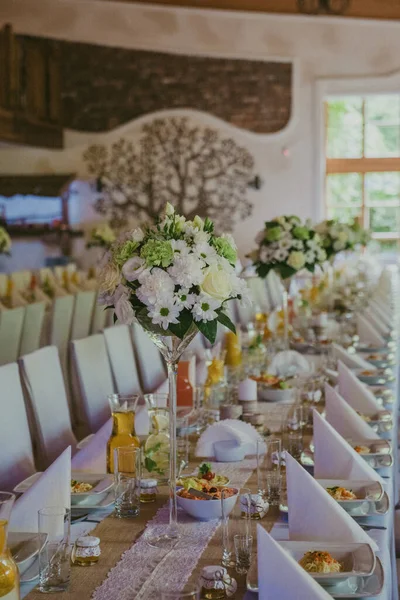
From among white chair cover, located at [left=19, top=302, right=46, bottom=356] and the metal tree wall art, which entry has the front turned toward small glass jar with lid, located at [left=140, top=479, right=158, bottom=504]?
the metal tree wall art

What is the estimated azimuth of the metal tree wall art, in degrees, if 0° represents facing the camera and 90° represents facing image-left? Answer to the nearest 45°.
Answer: approximately 0°

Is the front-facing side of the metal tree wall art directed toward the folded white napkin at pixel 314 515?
yes

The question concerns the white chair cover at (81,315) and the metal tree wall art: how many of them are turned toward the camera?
1

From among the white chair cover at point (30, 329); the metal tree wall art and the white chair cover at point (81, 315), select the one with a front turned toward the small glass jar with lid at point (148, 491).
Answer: the metal tree wall art
